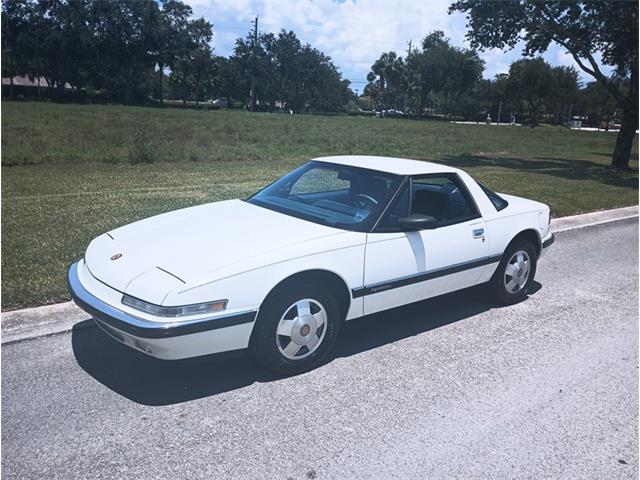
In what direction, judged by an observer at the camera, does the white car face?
facing the viewer and to the left of the viewer

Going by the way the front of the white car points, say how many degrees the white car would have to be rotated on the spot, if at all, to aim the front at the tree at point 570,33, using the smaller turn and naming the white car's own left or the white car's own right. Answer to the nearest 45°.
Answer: approximately 180°
